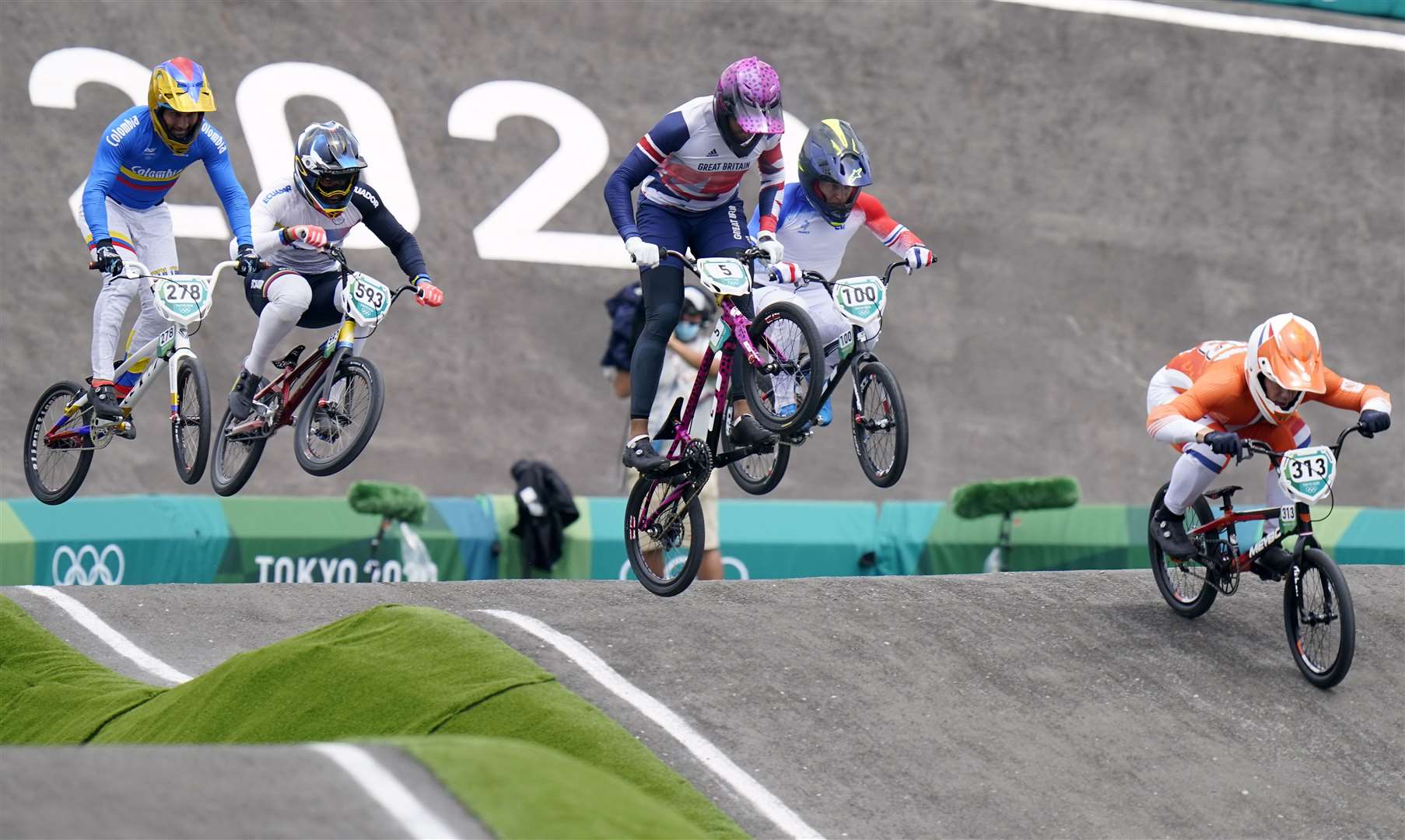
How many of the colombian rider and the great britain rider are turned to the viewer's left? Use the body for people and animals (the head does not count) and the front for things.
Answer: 0

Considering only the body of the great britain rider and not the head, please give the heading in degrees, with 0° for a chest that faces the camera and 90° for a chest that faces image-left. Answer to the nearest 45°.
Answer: approximately 315°

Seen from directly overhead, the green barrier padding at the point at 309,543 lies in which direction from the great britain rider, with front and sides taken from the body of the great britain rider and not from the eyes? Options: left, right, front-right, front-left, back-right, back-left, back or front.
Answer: back

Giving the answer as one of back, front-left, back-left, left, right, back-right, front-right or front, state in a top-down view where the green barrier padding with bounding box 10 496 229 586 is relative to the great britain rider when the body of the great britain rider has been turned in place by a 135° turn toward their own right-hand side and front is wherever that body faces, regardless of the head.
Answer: front-right

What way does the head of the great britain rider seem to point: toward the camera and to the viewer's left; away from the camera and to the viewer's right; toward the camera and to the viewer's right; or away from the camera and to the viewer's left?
toward the camera and to the viewer's right

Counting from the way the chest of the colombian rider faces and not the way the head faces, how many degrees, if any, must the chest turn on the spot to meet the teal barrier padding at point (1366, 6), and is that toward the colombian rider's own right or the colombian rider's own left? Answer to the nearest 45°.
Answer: approximately 90° to the colombian rider's own left

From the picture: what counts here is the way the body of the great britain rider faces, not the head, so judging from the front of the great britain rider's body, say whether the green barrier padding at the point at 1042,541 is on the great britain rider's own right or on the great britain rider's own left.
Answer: on the great britain rider's own left

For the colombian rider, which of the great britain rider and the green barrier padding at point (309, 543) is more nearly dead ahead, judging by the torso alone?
the great britain rider

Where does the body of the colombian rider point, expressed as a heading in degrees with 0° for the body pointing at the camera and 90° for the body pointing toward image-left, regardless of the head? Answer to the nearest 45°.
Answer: approximately 315°

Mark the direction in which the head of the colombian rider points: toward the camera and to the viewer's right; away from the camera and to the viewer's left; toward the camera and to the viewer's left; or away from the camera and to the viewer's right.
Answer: toward the camera and to the viewer's right
